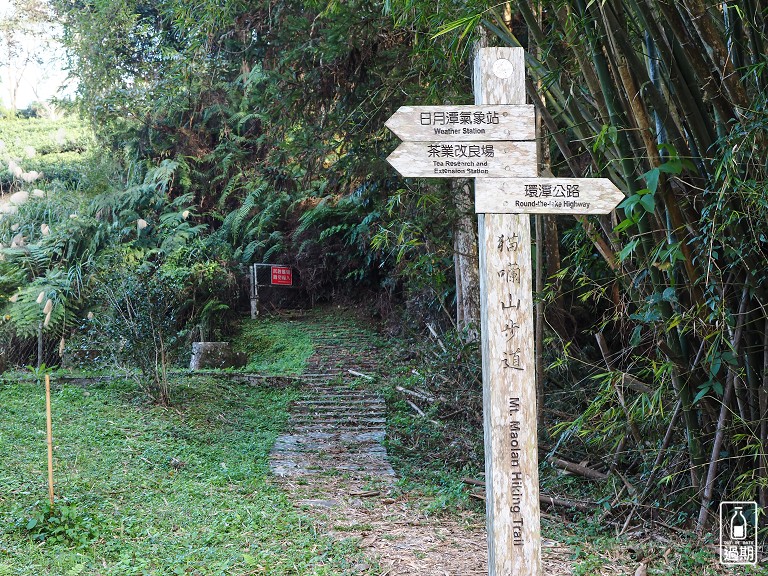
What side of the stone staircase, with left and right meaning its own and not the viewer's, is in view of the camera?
front

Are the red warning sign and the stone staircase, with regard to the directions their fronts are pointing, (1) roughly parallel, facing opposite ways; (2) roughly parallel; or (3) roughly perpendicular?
roughly parallel

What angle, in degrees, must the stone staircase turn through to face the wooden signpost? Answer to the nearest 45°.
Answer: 0° — it already faces it

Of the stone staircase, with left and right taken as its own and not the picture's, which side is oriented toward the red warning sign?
back

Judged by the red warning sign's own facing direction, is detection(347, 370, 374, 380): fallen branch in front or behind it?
in front

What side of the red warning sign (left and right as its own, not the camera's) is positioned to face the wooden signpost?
front

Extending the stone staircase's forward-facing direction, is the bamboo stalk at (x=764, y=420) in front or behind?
in front

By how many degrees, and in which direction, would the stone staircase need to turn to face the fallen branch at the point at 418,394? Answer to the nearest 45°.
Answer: approximately 90° to its left

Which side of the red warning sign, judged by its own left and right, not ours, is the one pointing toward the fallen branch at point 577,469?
front

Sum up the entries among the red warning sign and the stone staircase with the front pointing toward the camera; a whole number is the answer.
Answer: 2

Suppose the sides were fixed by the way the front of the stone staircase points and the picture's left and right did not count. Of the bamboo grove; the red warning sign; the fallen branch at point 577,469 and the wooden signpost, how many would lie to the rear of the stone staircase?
1

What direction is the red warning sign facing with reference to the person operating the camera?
facing the viewer
